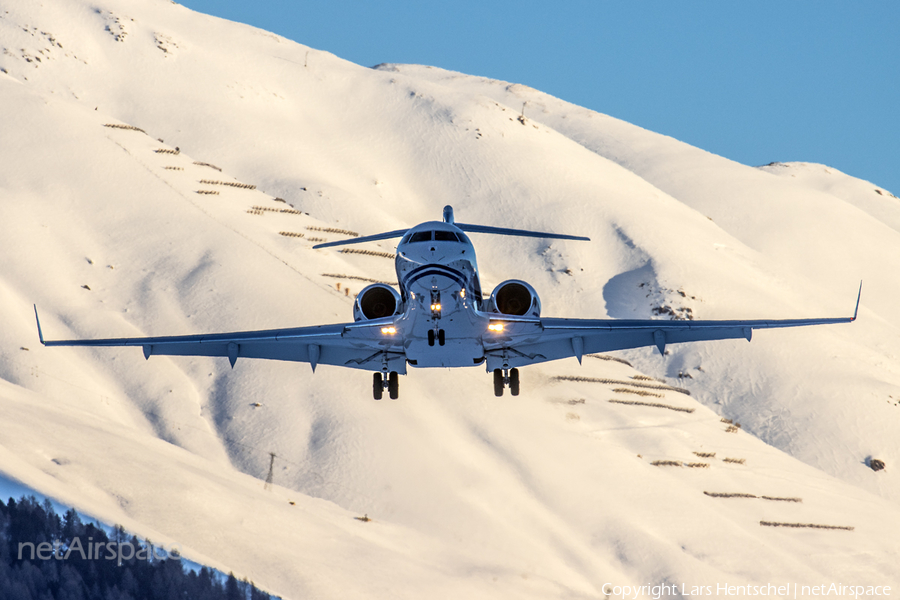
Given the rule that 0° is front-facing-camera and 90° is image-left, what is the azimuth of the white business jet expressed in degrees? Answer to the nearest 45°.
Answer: approximately 0°
